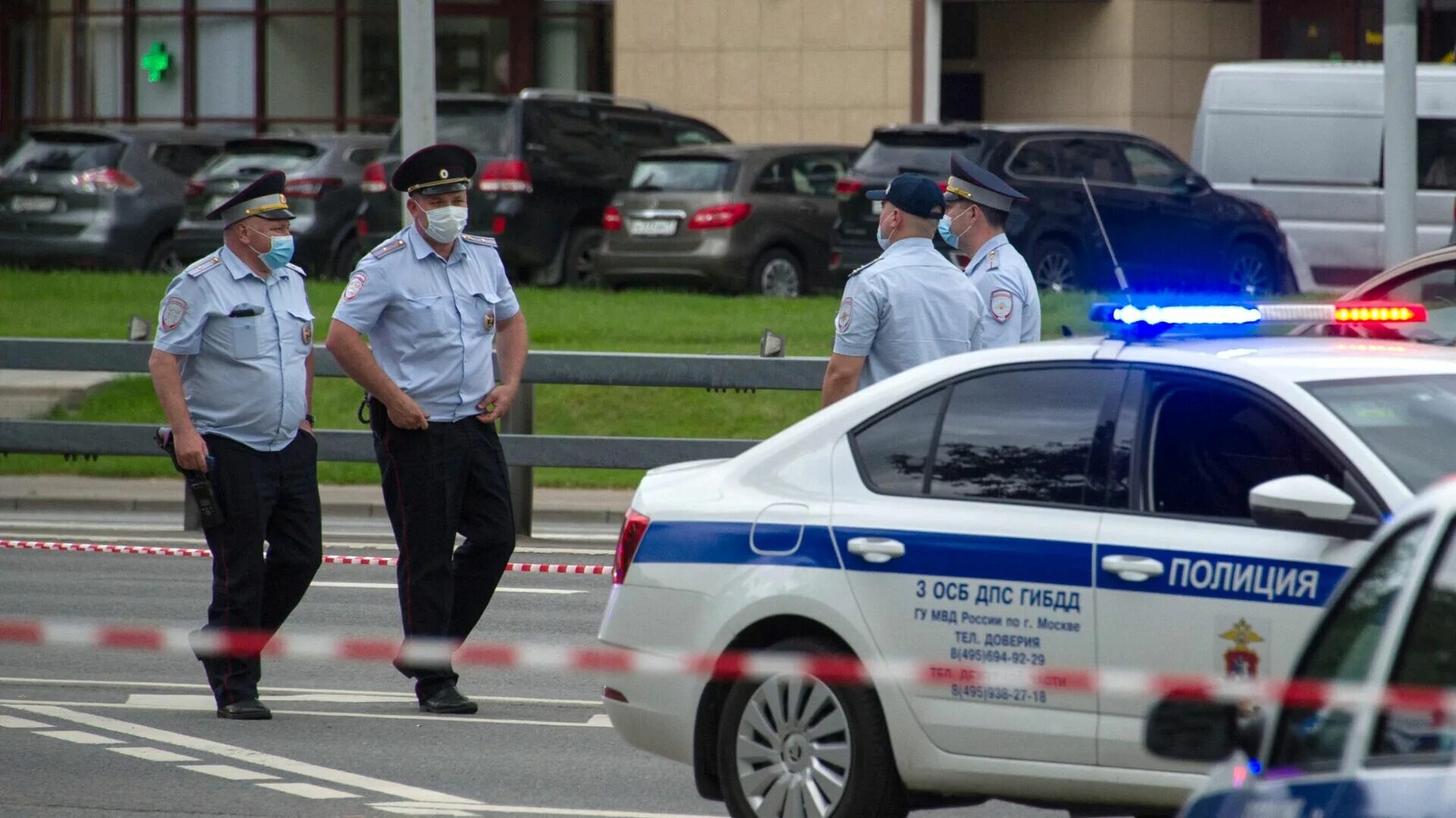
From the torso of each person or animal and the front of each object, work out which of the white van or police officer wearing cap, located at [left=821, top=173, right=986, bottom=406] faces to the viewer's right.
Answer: the white van

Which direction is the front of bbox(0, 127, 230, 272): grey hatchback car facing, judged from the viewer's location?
facing away from the viewer and to the right of the viewer

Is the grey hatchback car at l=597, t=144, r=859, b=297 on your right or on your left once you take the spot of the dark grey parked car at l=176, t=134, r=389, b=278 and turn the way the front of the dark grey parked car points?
on your right

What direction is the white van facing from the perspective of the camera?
to the viewer's right

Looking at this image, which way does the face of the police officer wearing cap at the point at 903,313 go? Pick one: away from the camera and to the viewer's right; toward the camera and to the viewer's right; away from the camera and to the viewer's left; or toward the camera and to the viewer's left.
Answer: away from the camera and to the viewer's left

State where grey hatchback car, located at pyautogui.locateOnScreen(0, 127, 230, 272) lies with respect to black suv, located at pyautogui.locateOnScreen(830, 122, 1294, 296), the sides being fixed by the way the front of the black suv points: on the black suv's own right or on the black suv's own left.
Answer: on the black suv's own left

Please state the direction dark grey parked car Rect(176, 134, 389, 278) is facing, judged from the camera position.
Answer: facing away from the viewer and to the right of the viewer

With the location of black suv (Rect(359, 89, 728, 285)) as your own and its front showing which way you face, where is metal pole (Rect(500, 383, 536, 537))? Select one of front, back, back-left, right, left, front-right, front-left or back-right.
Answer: back-right

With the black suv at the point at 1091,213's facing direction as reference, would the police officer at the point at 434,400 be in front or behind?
behind

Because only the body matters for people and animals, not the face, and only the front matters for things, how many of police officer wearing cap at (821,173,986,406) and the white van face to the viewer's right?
1

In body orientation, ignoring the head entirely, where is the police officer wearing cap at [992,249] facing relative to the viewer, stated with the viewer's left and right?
facing to the left of the viewer
